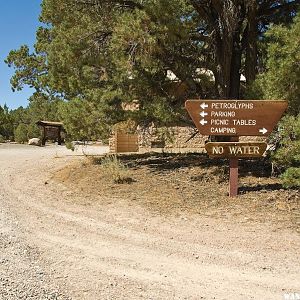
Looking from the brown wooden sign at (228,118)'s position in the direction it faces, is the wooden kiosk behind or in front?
behind

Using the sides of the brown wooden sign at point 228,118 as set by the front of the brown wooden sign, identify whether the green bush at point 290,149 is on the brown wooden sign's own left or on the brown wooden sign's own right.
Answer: on the brown wooden sign's own left

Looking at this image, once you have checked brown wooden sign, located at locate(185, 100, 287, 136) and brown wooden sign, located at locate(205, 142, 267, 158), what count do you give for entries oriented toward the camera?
2

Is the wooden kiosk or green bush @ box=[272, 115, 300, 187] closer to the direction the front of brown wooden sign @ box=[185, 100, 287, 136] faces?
the green bush

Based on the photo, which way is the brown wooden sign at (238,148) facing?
toward the camera
